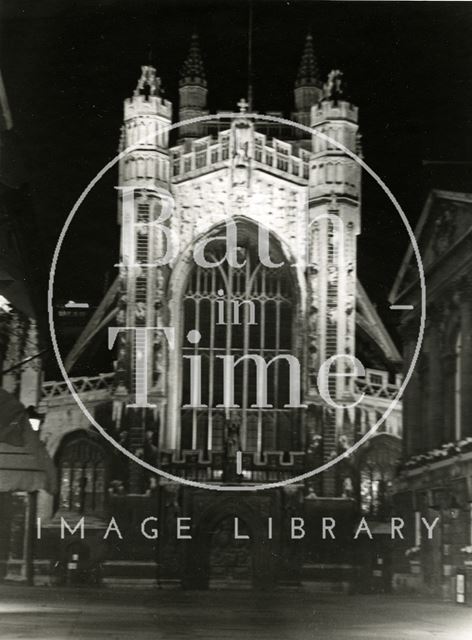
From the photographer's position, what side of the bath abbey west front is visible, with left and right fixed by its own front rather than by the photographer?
front

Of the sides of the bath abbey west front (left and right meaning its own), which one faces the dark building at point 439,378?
left
